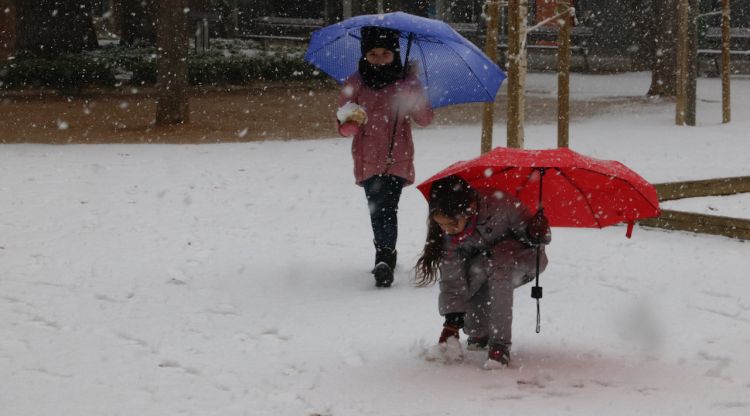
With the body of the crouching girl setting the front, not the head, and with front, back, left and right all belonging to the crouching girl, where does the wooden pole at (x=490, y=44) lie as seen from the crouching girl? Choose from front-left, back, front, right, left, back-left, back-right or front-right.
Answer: back-right

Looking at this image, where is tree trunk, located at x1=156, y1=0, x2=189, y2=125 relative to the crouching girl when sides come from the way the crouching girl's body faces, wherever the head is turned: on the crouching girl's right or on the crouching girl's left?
on the crouching girl's right

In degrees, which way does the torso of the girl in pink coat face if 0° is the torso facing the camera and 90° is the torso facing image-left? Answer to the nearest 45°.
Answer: approximately 0°

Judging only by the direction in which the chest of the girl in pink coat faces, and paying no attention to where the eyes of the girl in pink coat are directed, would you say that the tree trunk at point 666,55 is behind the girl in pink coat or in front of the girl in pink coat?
behind

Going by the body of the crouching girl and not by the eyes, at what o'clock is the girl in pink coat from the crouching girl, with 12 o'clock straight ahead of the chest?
The girl in pink coat is roughly at 4 o'clock from the crouching girl.

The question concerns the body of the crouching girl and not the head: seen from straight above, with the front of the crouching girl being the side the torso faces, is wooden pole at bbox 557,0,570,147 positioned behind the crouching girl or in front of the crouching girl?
behind

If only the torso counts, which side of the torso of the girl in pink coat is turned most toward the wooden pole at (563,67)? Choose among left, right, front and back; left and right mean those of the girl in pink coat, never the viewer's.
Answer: back

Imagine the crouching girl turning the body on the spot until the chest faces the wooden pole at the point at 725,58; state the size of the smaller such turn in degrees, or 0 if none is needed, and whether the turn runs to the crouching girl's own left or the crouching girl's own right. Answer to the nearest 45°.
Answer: approximately 135° to the crouching girl's own right
